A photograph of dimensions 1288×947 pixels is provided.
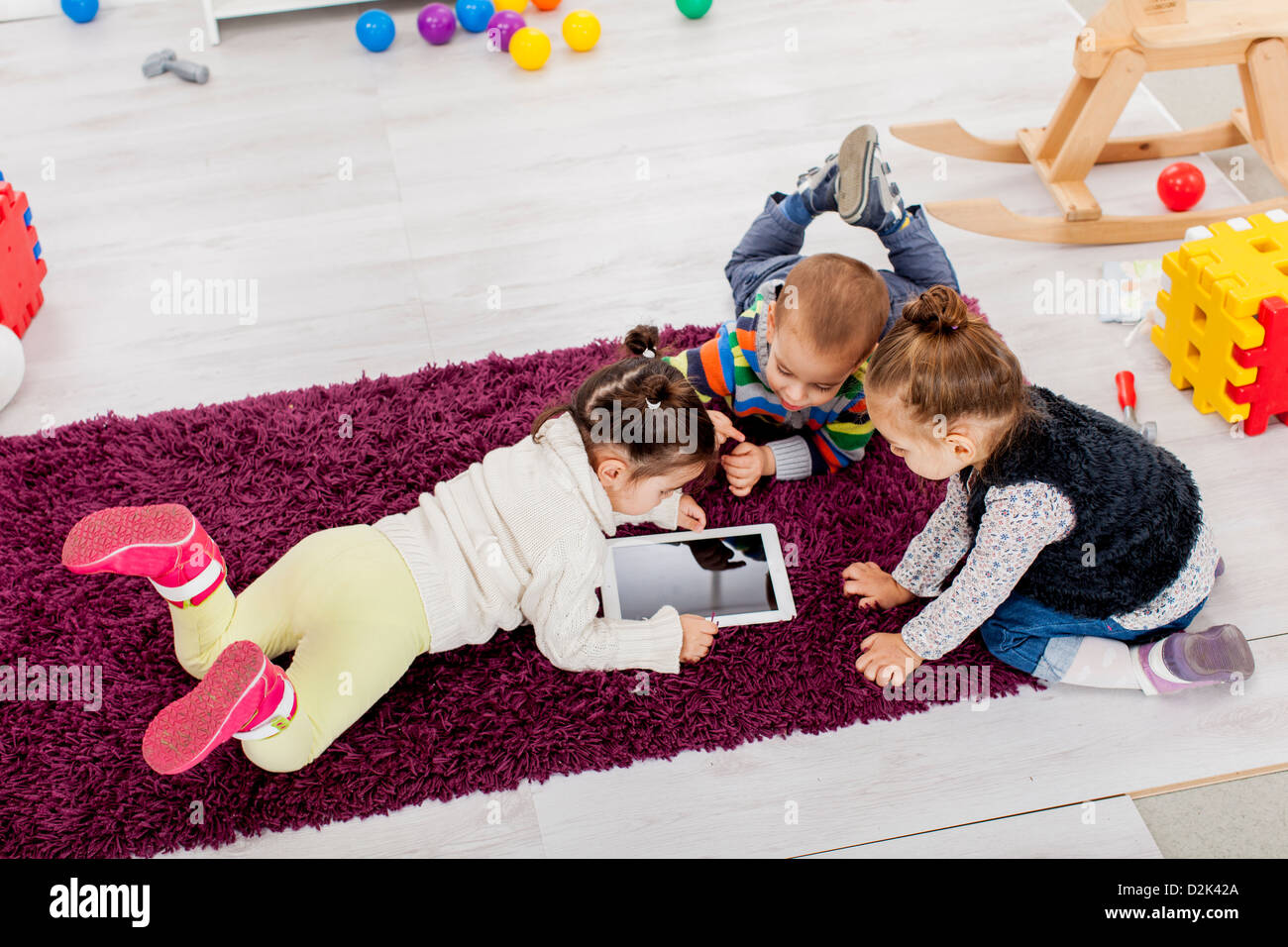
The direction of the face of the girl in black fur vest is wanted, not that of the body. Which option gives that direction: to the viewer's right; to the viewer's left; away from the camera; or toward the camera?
to the viewer's left

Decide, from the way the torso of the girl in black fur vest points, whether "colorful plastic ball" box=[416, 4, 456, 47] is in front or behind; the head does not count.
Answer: in front

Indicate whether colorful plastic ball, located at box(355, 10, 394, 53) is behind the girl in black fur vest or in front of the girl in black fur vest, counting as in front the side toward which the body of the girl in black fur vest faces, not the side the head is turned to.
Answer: in front

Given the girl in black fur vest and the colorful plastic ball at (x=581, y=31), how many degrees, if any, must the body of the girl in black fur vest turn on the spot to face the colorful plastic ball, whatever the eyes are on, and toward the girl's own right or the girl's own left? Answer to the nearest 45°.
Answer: approximately 45° to the girl's own right

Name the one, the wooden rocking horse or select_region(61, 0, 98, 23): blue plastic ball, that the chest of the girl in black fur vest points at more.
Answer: the blue plastic ball

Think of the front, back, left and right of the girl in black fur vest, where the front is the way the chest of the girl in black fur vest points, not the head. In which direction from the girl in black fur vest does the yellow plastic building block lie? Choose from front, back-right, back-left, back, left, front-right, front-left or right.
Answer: right

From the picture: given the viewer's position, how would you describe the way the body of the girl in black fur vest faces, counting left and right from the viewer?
facing to the left of the viewer

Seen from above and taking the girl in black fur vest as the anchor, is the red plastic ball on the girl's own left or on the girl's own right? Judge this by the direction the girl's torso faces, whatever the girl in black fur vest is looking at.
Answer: on the girl's own right

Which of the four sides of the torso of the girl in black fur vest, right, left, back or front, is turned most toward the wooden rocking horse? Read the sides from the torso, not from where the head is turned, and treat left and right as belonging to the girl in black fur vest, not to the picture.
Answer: right

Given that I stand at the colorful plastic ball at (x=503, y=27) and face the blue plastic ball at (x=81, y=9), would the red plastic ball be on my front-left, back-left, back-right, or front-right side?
back-left
